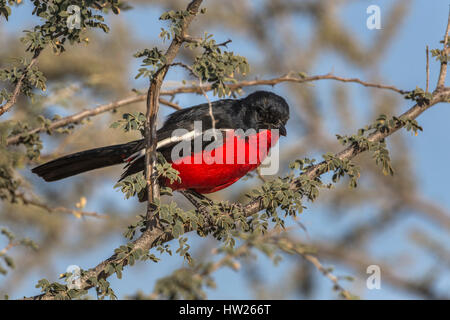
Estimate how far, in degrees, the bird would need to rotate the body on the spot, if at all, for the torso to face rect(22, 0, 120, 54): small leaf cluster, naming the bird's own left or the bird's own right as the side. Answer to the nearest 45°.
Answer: approximately 135° to the bird's own right

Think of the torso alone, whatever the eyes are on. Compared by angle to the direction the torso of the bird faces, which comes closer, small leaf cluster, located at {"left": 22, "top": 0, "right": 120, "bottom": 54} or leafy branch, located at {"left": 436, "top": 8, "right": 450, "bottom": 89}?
the leafy branch

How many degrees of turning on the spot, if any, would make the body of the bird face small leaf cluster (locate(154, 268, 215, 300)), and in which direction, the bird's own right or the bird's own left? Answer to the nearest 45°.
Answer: approximately 90° to the bird's own right

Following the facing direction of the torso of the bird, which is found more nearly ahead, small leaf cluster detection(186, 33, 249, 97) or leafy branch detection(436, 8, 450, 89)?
the leafy branch
